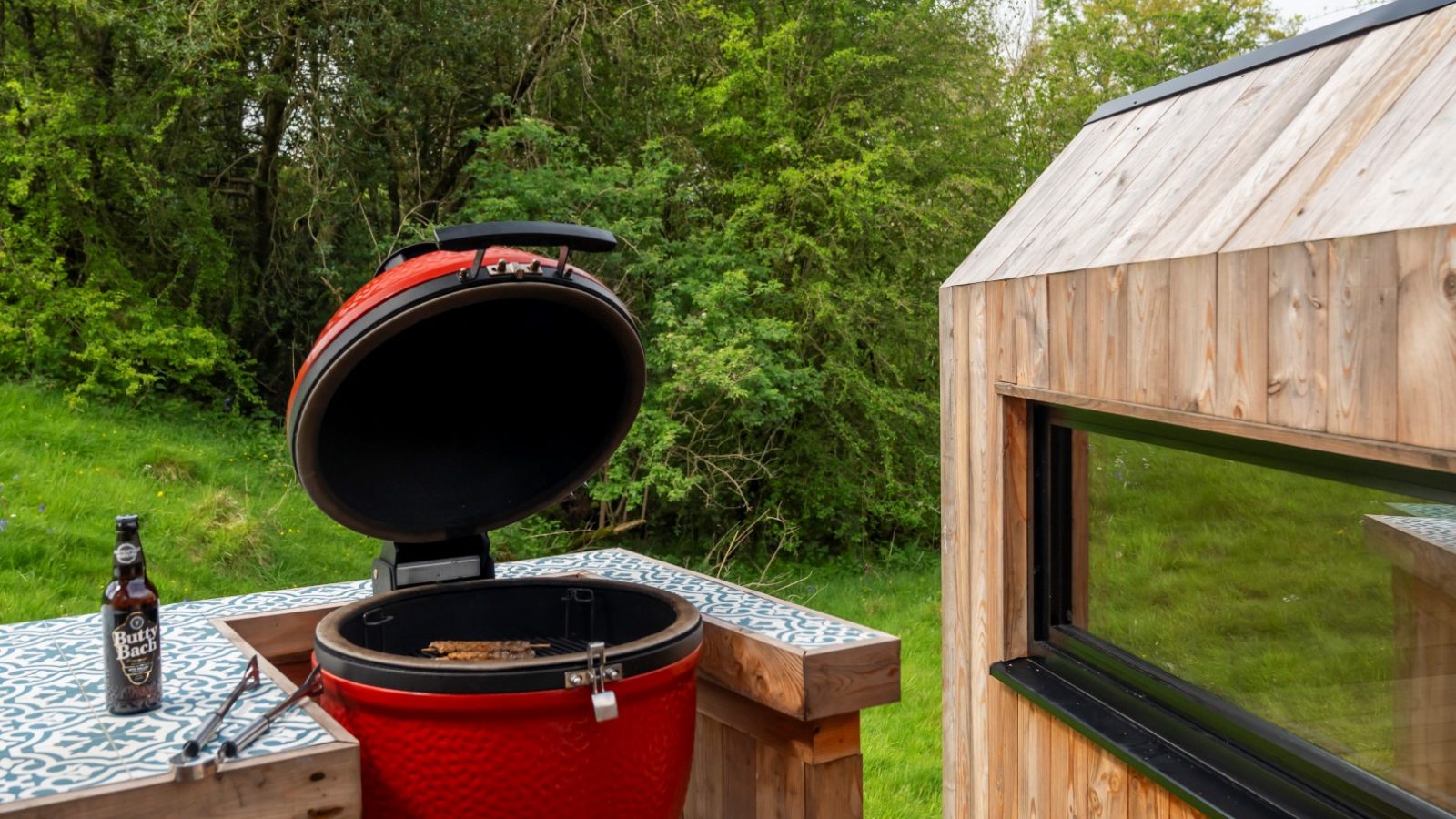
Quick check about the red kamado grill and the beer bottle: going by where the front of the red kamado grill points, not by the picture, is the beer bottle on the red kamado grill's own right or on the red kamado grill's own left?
on the red kamado grill's own right

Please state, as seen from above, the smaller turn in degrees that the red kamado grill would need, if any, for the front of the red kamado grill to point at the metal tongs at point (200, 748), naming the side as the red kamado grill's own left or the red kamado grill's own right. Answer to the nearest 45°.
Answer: approximately 90° to the red kamado grill's own right

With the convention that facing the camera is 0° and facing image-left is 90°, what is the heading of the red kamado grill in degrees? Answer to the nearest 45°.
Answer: approximately 315°
